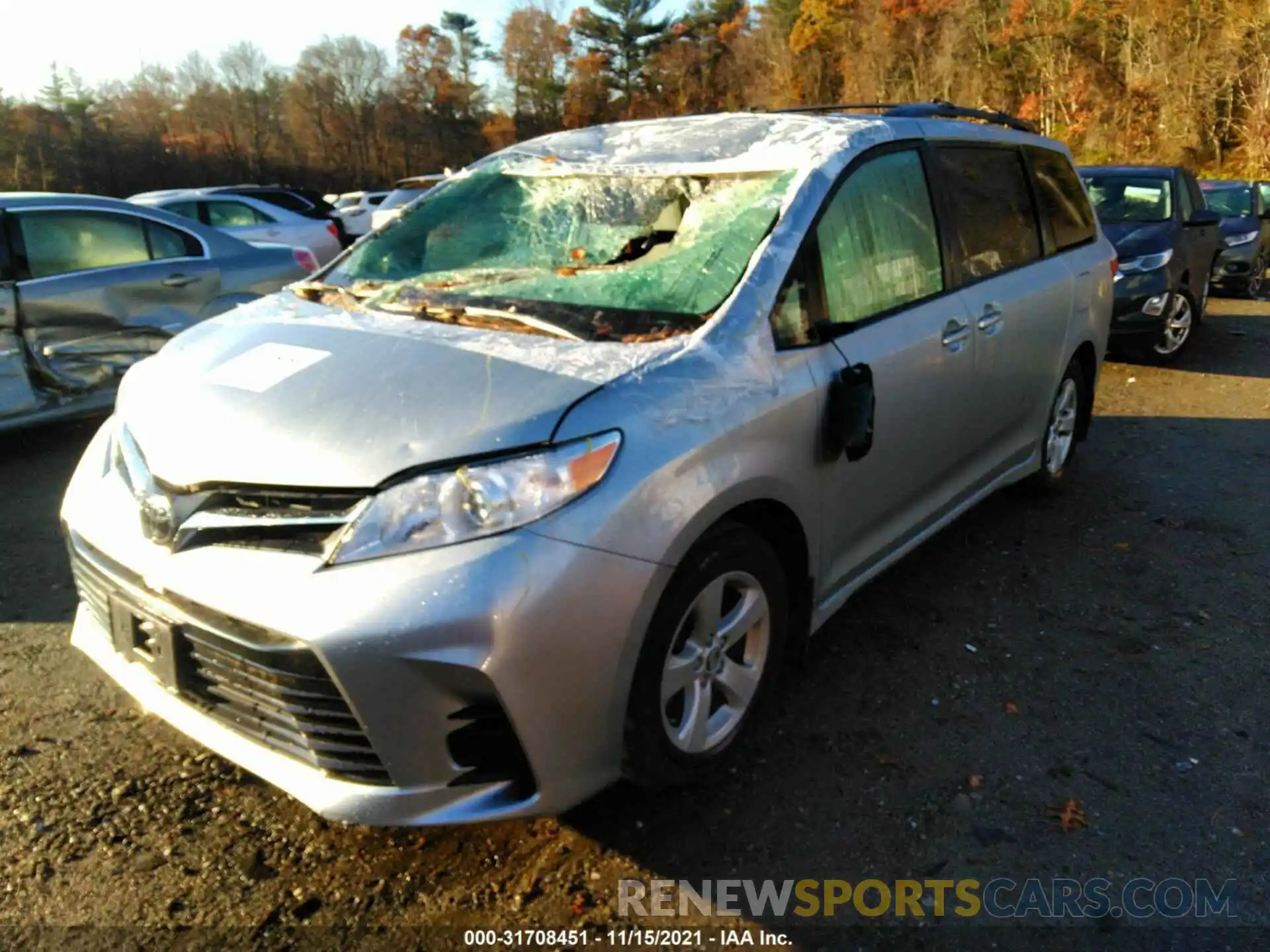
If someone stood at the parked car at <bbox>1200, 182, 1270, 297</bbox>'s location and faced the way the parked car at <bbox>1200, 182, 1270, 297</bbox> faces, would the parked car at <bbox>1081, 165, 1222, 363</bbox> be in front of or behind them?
in front

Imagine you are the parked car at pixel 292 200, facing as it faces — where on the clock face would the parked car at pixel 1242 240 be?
the parked car at pixel 1242 240 is roughly at 7 o'clock from the parked car at pixel 292 200.

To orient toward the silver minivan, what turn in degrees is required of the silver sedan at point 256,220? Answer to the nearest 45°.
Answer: approximately 90° to its left

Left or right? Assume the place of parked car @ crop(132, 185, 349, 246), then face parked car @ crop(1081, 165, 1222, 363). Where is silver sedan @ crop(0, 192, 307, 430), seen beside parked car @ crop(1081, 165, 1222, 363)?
right

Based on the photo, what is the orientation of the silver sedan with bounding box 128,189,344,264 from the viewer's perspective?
to the viewer's left

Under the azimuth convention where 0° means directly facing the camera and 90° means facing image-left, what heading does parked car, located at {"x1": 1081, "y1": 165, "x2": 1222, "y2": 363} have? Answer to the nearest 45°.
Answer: approximately 45°

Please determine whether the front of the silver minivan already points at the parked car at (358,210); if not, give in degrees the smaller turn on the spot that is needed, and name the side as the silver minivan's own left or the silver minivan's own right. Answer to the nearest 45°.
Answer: approximately 135° to the silver minivan's own right

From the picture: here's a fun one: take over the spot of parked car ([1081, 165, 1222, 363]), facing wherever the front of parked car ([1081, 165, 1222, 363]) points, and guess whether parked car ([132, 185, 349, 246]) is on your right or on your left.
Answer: on your right

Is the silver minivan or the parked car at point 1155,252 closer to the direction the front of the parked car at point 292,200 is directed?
the silver minivan

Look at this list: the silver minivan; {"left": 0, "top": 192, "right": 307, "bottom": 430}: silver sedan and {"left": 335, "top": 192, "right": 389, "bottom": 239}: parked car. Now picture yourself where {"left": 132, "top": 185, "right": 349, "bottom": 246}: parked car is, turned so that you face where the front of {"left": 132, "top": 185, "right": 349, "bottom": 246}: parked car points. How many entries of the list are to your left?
2

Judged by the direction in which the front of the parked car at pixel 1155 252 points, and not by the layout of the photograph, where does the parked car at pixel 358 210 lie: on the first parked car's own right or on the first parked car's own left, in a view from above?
on the first parked car's own right

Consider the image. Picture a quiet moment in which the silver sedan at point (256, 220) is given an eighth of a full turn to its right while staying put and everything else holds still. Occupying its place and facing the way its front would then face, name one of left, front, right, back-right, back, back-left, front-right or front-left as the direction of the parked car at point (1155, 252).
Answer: back

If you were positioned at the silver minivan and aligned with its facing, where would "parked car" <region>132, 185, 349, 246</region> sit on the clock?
The parked car is roughly at 4 o'clock from the silver minivan.
